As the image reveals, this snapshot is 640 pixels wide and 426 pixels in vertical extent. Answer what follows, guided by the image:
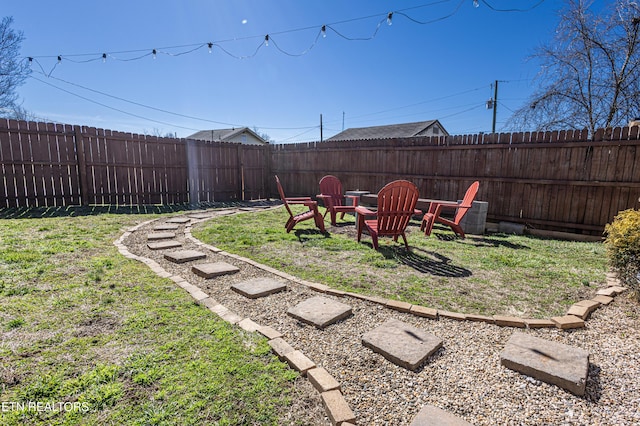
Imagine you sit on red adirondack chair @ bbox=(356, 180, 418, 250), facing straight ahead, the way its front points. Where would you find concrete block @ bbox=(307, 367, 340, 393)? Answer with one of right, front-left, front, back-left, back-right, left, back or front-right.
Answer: back-left

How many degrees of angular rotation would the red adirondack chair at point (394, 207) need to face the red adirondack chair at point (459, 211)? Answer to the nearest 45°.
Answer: approximately 90° to its right

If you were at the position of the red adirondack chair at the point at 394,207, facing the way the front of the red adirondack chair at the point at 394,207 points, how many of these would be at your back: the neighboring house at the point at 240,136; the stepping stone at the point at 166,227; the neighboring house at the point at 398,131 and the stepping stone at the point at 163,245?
0

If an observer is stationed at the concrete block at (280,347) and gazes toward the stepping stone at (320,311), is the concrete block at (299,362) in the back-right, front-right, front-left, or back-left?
back-right

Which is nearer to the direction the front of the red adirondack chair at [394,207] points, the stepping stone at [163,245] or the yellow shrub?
the stepping stone

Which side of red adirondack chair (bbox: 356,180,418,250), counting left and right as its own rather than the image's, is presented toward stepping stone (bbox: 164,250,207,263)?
left

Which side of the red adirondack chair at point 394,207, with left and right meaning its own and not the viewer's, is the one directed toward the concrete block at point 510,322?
back

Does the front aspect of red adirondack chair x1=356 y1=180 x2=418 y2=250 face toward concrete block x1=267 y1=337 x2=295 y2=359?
no

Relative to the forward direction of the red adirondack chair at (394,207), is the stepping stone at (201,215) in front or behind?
in front

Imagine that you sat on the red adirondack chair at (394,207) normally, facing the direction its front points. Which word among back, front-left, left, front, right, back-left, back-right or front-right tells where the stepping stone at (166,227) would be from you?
front-left

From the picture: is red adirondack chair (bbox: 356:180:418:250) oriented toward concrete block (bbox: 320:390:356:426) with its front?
no

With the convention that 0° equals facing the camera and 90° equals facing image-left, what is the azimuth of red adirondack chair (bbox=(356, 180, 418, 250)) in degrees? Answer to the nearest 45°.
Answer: approximately 135°

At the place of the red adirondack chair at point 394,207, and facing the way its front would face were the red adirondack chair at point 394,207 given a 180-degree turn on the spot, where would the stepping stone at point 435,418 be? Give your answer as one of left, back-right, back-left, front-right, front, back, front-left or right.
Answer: front-right

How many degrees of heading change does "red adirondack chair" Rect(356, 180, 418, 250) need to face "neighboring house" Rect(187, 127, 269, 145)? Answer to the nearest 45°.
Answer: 0° — it already faces it

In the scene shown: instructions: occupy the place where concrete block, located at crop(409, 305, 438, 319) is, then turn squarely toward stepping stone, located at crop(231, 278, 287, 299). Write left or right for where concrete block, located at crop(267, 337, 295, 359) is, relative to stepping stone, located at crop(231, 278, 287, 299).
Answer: left

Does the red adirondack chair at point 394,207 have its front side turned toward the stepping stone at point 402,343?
no

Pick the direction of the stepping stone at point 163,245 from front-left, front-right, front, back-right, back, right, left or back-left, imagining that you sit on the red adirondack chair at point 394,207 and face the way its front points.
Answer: front-left

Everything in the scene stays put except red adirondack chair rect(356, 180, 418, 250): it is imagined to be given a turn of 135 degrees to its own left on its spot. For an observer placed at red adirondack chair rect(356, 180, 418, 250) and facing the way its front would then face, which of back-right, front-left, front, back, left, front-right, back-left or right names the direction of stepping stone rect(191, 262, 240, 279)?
front-right

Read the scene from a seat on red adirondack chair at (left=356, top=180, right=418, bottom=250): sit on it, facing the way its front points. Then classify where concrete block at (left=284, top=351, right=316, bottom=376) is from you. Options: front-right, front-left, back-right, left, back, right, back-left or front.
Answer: back-left
